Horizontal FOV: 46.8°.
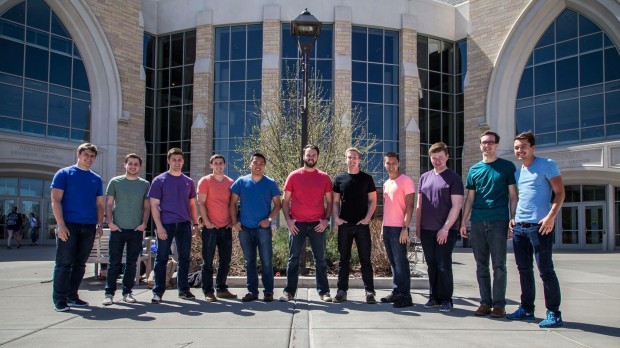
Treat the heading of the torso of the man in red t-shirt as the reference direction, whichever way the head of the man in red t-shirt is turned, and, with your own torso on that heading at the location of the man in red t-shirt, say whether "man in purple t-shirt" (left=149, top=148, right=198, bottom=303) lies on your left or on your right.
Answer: on your right

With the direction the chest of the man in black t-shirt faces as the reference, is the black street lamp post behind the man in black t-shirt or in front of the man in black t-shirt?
behind

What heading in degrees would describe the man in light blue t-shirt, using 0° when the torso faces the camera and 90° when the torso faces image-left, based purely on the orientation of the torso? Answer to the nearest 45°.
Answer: approximately 45°

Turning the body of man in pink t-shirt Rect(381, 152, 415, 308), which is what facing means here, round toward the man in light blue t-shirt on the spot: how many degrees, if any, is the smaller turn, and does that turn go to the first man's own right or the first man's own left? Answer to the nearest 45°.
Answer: approximately 90° to the first man's own left

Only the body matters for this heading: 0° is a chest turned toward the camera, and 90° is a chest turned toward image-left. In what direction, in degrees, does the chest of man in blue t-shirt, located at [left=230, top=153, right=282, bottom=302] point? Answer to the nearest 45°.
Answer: approximately 0°

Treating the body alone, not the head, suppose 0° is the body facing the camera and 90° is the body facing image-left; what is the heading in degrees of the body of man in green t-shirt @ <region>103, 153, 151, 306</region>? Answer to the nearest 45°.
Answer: approximately 0°

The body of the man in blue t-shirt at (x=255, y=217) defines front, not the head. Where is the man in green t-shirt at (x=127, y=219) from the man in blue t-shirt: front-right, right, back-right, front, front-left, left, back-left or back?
right
